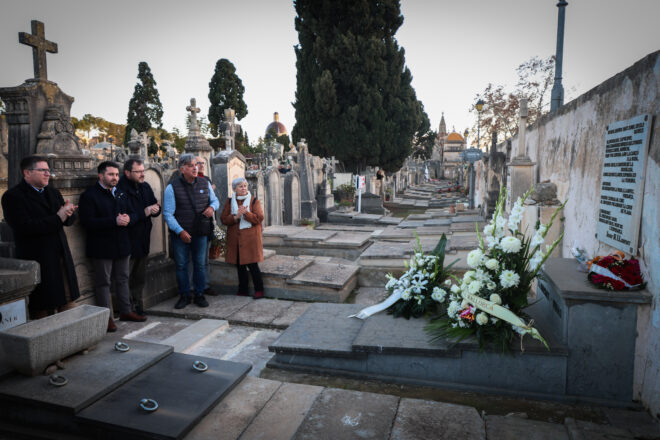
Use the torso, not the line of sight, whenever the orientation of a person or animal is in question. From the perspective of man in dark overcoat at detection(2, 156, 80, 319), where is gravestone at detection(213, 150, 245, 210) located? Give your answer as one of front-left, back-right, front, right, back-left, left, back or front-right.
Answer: left

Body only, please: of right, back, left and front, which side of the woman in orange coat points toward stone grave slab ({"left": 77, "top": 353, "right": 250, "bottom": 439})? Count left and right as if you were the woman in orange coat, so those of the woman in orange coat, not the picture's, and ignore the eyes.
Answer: front

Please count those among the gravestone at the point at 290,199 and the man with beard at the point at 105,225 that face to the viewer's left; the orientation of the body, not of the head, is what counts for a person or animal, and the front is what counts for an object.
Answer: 0

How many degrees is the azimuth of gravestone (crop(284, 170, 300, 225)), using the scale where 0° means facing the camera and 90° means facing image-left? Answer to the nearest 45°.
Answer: approximately 315°

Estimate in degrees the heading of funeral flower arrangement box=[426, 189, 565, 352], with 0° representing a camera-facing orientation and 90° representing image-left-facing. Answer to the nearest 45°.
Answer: approximately 45°

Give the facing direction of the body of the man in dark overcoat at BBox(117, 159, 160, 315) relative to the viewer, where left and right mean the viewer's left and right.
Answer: facing the viewer and to the right of the viewer

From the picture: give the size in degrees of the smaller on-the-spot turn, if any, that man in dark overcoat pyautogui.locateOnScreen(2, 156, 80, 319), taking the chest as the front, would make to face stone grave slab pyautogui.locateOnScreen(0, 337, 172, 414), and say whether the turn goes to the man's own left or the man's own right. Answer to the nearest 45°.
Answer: approximately 45° to the man's own right

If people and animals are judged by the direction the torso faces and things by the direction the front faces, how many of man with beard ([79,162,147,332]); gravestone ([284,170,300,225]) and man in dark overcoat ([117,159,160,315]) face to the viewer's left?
0

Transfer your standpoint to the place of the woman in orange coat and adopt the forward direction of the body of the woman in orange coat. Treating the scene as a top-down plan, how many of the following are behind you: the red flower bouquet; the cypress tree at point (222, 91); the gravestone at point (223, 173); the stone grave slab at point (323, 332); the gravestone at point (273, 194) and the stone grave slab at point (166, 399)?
3

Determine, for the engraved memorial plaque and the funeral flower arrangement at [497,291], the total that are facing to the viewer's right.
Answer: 0

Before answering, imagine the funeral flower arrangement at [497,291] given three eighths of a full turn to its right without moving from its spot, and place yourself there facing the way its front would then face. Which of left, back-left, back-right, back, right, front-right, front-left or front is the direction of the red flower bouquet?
right

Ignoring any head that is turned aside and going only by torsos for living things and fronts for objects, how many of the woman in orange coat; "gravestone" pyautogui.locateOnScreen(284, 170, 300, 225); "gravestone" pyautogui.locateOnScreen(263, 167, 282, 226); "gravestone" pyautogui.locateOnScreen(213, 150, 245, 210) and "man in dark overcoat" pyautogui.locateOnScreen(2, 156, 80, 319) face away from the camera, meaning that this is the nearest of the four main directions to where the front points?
0

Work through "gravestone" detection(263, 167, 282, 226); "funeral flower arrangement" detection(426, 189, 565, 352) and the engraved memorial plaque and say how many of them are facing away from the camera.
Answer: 0

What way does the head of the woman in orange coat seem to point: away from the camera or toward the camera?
toward the camera

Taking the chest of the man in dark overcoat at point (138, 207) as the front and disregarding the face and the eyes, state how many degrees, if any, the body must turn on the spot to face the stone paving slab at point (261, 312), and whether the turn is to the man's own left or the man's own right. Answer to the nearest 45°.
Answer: approximately 45° to the man's own left
